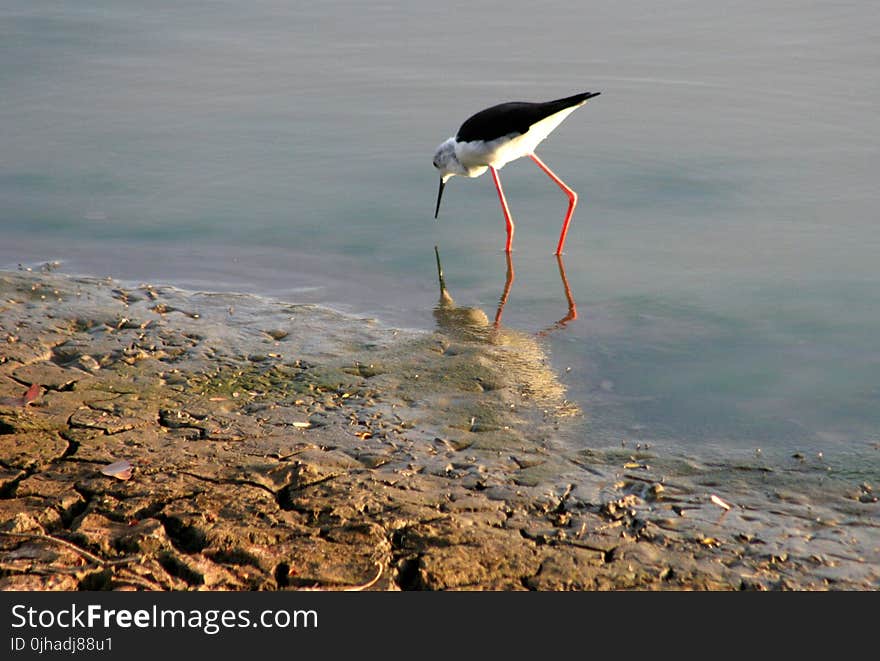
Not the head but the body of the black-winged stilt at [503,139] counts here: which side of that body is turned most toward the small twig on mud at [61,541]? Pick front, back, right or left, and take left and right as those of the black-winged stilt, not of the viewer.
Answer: left

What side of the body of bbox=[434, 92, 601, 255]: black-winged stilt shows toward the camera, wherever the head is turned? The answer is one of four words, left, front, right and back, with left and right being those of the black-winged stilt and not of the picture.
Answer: left
